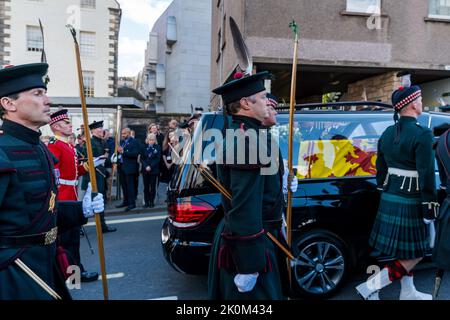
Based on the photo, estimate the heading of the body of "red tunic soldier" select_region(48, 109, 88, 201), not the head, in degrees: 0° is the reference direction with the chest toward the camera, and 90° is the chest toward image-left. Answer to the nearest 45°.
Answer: approximately 315°

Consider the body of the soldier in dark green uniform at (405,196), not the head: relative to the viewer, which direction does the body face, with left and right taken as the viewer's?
facing away from the viewer and to the right of the viewer

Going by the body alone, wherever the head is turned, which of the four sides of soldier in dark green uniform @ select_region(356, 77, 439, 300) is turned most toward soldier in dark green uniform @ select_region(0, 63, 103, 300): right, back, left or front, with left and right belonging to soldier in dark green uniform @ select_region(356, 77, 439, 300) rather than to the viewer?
back

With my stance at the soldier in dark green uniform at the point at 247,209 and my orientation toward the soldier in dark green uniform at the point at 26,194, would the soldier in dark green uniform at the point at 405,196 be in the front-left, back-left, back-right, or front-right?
back-right

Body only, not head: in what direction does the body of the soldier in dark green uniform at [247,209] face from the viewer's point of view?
to the viewer's right

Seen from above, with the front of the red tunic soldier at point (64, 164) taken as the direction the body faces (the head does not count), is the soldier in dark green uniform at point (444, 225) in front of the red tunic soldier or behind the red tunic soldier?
in front

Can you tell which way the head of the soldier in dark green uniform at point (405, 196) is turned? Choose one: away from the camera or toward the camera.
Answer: away from the camera

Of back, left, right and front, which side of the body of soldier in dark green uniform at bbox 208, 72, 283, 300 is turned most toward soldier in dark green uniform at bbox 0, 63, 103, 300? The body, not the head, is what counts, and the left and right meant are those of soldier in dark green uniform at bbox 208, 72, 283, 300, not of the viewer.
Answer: back

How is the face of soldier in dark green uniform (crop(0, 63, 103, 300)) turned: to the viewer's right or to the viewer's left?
to the viewer's right
